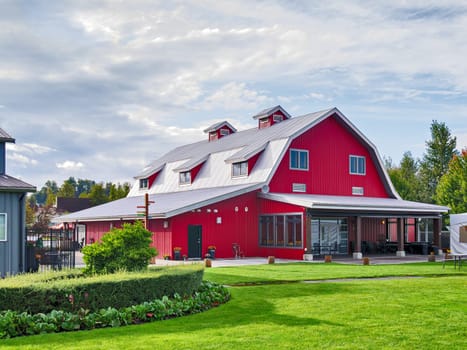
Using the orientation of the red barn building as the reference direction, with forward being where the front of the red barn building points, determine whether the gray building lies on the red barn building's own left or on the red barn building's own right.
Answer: on the red barn building's own right

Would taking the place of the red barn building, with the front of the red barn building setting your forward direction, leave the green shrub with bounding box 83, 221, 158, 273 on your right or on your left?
on your right

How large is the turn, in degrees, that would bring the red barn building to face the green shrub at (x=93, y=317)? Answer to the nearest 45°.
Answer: approximately 45° to its right

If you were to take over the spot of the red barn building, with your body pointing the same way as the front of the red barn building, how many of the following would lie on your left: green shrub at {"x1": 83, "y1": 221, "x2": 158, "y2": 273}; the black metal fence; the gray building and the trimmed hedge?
0

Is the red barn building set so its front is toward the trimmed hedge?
no

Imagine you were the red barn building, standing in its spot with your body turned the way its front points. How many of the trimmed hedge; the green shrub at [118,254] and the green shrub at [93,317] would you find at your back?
0

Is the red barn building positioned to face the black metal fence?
no

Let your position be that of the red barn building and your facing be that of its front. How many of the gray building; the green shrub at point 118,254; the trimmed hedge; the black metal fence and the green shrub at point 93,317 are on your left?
0

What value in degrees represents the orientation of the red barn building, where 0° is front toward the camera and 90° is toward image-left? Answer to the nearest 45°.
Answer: approximately 315°

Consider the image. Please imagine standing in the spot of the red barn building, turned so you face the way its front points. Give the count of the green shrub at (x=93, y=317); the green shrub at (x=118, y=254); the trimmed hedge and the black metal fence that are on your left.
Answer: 0
